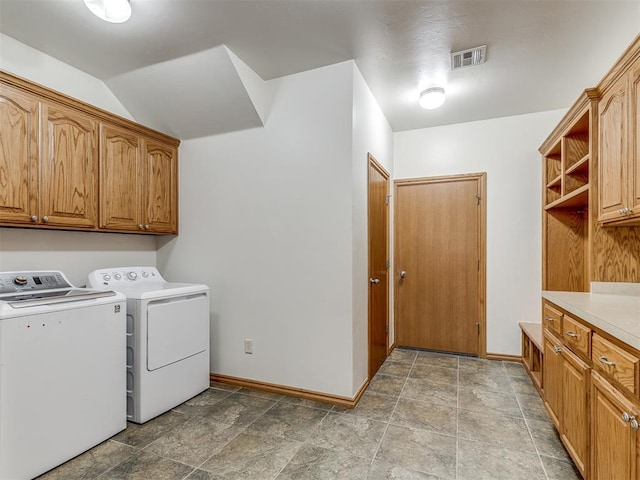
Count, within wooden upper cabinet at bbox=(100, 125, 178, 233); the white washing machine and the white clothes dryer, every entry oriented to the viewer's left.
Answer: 0

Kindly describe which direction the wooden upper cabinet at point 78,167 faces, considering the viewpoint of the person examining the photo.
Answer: facing the viewer and to the right of the viewer

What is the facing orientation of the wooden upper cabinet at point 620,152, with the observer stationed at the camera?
facing the viewer and to the left of the viewer

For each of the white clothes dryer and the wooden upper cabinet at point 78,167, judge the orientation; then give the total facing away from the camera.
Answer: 0

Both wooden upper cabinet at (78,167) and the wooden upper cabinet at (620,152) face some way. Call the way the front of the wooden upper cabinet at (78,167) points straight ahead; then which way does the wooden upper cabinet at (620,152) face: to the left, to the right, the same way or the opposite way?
the opposite way

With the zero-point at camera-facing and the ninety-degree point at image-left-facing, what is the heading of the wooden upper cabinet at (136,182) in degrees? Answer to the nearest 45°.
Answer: approximately 315°

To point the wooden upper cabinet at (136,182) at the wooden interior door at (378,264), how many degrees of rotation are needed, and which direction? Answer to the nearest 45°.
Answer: approximately 45° to its left

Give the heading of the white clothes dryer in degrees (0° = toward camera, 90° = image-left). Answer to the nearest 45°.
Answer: approximately 315°

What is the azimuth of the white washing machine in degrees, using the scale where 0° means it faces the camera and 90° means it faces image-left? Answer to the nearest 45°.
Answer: approximately 315°

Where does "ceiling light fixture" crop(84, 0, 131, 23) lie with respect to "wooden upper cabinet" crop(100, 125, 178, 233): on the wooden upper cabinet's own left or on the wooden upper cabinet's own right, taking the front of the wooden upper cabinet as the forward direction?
on the wooden upper cabinet's own right

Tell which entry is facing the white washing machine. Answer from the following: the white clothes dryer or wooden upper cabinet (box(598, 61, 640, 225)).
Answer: the wooden upper cabinet
